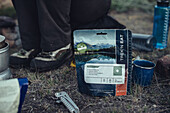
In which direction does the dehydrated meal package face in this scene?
toward the camera

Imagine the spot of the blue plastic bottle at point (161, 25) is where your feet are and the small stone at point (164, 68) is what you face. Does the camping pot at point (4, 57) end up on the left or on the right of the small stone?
right

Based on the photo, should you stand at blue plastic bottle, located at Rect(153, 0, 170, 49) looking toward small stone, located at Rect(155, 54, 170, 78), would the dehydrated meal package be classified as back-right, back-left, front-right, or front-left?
front-right

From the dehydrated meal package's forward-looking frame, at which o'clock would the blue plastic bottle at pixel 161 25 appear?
The blue plastic bottle is roughly at 7 o'clock from the dehydrated meal package.

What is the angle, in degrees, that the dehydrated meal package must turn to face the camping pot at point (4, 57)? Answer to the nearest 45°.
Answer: approximately 90° to its right

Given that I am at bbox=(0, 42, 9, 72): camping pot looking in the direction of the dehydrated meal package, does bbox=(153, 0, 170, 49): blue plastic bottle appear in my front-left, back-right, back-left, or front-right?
front-left

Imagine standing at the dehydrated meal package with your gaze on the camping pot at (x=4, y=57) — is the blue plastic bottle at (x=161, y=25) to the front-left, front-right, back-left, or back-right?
back-right
